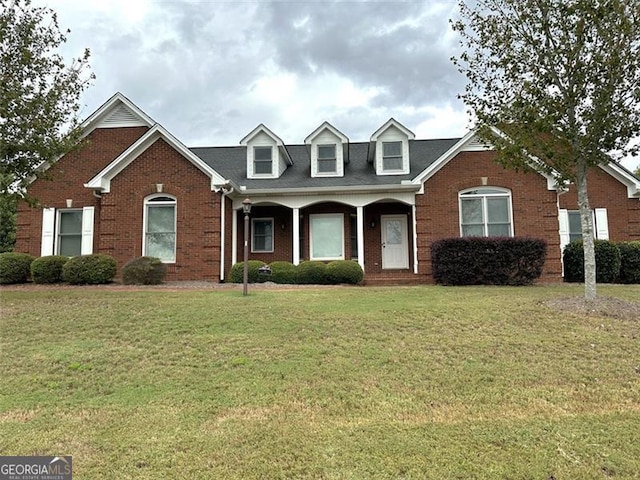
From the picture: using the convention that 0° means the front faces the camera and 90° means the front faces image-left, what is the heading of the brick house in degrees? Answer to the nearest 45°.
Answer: approximately 0°

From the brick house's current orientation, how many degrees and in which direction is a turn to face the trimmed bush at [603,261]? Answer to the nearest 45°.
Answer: approximately 90° to its left
